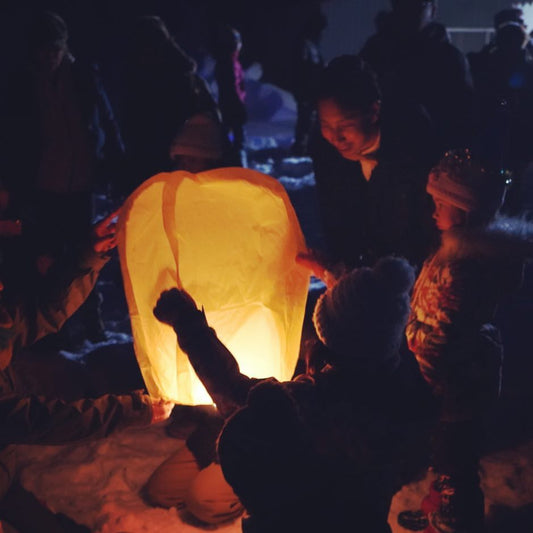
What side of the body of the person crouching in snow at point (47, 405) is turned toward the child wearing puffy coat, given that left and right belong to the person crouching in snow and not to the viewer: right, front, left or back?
front

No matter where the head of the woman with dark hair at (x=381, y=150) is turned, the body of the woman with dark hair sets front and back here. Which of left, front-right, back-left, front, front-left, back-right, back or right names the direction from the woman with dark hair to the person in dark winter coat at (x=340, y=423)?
front-left

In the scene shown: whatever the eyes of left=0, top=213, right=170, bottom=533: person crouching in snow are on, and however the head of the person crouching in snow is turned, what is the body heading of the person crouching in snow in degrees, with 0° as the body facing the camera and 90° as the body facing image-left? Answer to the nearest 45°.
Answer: approximately 270°

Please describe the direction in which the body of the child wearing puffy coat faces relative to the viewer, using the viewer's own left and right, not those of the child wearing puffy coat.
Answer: facing to the left of the viewer

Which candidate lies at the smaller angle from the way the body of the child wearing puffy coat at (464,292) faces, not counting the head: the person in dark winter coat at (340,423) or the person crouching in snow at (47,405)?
the person crouching in snow

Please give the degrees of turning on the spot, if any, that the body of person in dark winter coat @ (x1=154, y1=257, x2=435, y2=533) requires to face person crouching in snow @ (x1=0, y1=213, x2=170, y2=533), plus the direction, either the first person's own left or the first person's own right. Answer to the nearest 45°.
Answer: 0° — they already face them

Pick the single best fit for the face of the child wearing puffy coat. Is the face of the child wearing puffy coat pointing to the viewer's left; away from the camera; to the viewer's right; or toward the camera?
to the viewer's left

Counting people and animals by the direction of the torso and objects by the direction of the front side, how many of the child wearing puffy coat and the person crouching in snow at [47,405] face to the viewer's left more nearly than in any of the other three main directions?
1

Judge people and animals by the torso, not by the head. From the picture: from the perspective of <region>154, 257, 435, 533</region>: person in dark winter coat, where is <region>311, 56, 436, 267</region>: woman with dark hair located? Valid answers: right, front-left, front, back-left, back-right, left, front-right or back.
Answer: front-right

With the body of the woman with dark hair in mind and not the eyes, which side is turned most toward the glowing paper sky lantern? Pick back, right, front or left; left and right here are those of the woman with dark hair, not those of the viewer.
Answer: front
